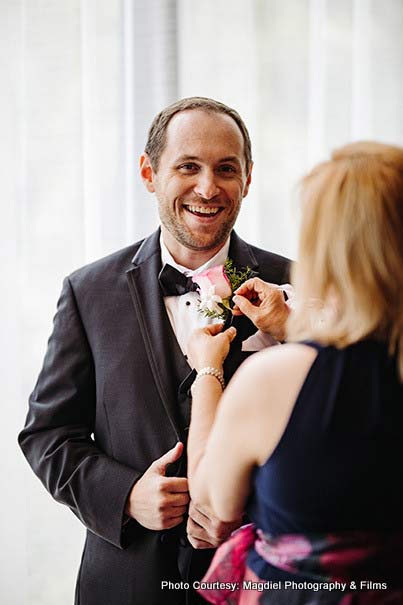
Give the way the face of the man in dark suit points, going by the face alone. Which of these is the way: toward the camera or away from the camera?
toward the camera

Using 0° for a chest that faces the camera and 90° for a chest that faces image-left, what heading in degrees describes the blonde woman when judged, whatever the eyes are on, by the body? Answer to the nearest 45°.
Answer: approximately 135°

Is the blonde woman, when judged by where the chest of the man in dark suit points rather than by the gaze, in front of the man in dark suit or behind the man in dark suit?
in front

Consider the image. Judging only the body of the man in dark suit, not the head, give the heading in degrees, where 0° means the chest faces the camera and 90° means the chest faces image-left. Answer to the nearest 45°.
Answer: approximately 315°

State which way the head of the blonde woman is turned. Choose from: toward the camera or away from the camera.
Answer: away from the camera

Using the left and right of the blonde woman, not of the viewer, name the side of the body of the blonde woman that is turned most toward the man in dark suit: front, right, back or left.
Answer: front

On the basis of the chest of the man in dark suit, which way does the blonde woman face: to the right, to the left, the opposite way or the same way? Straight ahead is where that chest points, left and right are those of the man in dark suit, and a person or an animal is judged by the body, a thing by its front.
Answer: the opposite way
